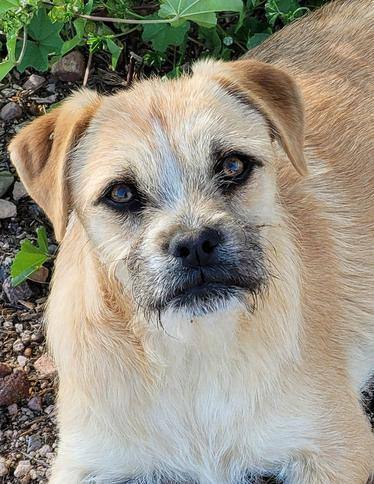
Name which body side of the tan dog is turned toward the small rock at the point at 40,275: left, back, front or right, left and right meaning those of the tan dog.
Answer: right

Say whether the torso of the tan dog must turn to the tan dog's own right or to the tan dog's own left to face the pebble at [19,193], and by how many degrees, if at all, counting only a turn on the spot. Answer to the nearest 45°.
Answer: approximately 90° to the tan dog's own right

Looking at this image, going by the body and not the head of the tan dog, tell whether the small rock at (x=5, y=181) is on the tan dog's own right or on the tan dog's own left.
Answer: on the tan dog's own right

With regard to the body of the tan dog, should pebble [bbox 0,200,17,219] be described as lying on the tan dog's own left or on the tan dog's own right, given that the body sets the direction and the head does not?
on the tan dog's own right

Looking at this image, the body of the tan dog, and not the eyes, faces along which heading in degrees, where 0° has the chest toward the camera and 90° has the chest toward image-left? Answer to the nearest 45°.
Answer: approximately 45°

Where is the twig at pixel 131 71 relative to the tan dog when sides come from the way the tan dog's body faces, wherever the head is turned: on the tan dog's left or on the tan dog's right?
on the tan dog's right
